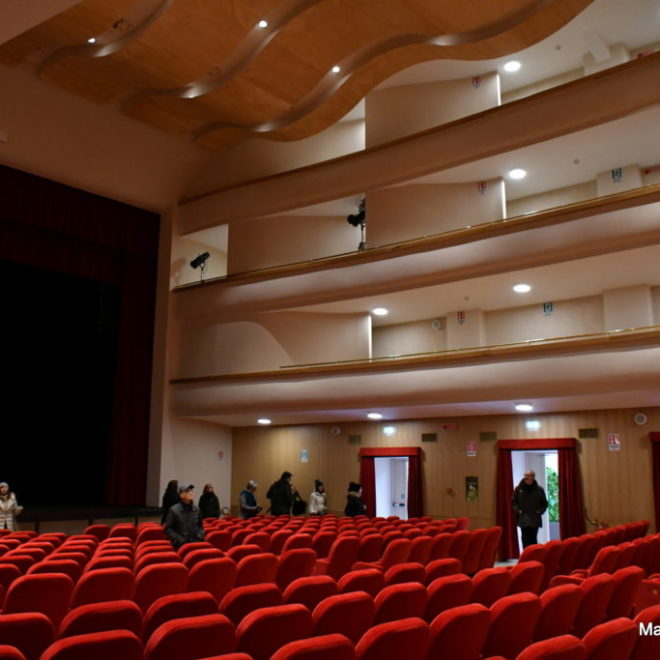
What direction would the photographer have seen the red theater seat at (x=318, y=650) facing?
facing away from the viewer and to the left of the viewer

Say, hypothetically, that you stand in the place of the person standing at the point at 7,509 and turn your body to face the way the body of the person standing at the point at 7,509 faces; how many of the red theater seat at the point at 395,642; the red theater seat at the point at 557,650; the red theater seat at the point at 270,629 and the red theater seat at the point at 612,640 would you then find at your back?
0

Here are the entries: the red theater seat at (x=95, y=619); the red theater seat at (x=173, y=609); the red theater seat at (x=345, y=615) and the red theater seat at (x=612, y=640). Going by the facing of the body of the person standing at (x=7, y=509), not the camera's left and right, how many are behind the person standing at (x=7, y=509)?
0

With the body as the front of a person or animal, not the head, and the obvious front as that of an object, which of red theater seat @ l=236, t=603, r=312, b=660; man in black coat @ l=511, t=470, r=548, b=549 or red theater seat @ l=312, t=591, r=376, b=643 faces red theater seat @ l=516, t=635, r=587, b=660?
the man in black coat

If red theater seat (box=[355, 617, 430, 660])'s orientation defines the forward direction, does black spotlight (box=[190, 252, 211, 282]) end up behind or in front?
in front

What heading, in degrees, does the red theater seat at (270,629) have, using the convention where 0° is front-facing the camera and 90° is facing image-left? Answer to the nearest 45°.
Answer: approximately 135°

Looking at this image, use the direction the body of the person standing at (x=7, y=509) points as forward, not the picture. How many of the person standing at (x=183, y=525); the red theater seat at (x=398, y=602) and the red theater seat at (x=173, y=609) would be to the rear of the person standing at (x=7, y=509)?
0

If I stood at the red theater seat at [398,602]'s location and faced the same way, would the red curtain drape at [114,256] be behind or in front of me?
in front

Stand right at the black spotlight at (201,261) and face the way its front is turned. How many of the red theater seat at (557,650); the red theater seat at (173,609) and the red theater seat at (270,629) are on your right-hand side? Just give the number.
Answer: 0

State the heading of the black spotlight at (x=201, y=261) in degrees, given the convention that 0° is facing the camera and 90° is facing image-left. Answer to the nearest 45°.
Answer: approximately 90°

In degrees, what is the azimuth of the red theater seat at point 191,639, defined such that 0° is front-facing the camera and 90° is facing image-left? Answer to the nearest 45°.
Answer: approximately 135°

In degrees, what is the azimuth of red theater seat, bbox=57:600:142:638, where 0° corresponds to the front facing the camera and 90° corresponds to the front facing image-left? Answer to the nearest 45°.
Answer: approximately 135°

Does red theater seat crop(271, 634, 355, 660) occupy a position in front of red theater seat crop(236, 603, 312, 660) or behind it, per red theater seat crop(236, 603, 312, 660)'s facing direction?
behind

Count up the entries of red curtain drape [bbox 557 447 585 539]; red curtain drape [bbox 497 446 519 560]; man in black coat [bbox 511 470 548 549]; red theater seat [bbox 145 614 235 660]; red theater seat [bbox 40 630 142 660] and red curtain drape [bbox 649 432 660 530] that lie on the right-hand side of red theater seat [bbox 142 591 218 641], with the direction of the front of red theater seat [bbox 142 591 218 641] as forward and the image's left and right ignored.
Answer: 4

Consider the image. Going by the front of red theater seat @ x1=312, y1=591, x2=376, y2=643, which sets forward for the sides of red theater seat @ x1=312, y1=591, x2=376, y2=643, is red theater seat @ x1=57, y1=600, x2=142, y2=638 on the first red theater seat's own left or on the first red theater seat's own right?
on the first red theater seat's own left

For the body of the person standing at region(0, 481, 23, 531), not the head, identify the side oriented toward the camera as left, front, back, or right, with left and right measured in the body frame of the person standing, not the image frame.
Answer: front

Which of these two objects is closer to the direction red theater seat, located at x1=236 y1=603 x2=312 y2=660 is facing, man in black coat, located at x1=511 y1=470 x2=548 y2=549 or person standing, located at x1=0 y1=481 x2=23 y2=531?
the person standing

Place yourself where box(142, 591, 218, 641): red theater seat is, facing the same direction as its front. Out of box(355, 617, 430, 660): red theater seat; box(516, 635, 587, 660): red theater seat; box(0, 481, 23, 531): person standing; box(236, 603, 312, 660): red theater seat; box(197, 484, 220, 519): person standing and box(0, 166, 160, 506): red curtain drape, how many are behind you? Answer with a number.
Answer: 3

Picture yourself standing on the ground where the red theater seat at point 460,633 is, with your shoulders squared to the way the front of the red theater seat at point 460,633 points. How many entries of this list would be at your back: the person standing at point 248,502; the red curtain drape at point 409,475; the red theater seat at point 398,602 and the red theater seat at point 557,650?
1

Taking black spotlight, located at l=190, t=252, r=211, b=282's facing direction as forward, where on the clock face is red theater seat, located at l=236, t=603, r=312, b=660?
The red theater seat is roughly at 9 o'clock from the black spotlight.

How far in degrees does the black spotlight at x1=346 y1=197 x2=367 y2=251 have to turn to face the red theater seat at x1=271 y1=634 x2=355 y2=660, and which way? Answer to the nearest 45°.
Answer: approximately 90° to its left

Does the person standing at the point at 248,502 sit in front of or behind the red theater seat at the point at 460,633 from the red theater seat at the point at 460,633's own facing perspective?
in front
